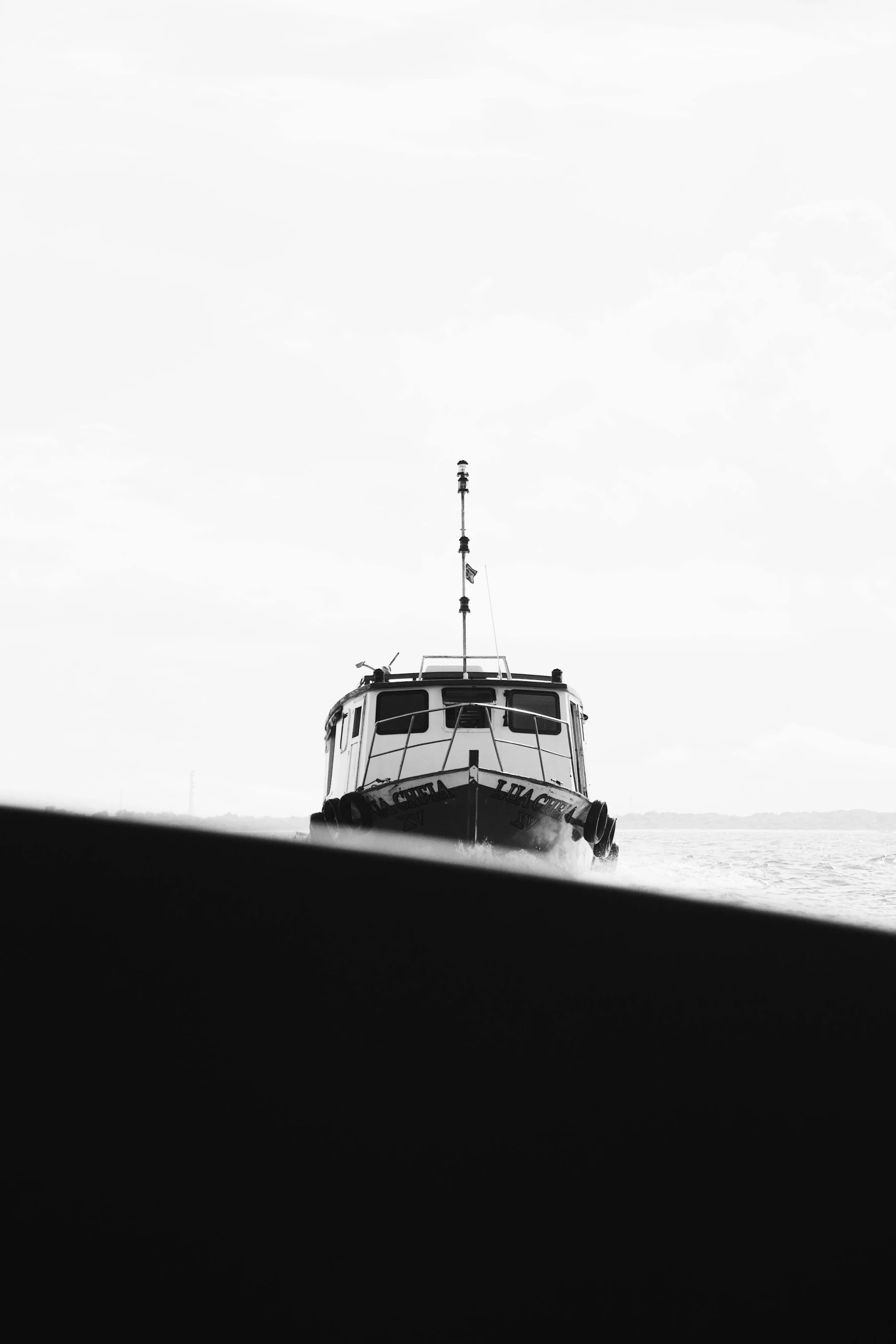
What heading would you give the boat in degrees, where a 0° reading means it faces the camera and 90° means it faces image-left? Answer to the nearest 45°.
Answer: approximately 0°
